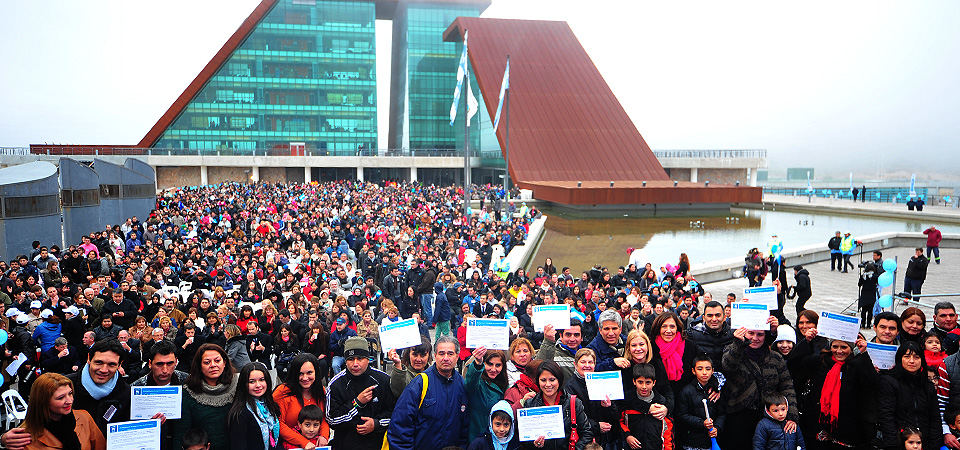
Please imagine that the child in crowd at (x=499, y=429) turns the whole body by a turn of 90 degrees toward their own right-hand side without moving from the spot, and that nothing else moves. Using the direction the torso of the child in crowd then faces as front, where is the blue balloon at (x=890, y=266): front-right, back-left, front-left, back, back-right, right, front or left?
back-right

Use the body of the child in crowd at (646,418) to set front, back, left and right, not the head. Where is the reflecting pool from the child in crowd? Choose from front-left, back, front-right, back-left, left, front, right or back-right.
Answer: back

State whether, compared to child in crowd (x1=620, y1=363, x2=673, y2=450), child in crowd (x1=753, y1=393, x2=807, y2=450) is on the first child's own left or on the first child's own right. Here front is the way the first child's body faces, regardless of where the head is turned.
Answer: on the first child's own left

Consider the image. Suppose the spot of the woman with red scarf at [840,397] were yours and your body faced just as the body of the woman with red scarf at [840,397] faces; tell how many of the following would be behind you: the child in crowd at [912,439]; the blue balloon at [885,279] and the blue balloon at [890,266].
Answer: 2

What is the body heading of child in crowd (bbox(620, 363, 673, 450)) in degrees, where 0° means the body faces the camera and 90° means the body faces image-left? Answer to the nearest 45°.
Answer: approximately 0°

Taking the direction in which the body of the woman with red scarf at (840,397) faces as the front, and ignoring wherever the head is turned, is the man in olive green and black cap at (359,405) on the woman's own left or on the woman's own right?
on the woman's own right

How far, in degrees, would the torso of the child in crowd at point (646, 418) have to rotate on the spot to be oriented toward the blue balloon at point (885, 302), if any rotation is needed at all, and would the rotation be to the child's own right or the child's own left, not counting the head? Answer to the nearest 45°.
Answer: approximately 135° to the child's own left

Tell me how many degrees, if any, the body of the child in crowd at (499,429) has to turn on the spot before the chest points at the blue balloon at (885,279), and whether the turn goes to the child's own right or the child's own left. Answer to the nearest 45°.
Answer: approximately 135° to the child's own left

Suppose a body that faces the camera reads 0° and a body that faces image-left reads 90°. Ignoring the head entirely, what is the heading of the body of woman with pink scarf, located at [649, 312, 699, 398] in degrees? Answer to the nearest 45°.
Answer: approximately 0°

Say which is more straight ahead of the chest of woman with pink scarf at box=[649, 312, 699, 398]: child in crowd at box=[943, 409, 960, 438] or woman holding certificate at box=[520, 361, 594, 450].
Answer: the woman holding certificate
